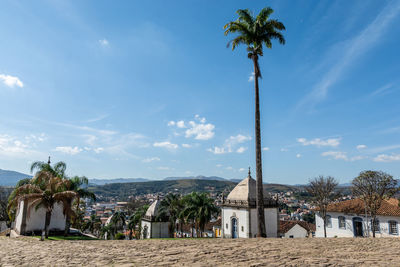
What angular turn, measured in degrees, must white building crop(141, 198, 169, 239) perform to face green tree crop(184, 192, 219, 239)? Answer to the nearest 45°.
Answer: approximately 90° to its left

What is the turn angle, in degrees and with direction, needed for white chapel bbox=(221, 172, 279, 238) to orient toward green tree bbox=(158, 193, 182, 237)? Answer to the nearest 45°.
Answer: approximately 90° to its right

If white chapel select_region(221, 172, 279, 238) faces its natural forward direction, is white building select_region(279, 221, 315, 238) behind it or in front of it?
behind

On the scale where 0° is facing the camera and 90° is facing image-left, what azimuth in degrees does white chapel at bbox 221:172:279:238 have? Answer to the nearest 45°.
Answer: approximately 45°
